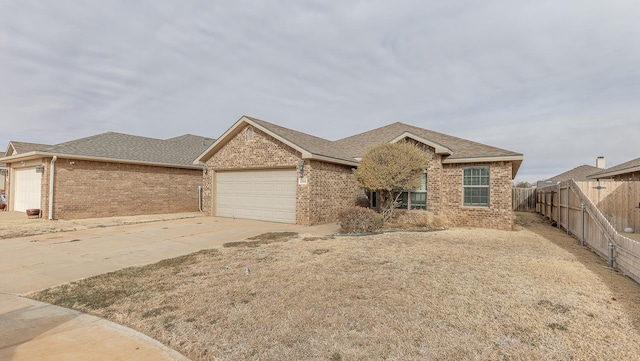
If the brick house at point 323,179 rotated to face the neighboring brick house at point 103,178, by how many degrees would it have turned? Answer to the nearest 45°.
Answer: approximately 45° to its right

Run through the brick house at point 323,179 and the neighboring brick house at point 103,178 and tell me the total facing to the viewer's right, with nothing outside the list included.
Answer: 0

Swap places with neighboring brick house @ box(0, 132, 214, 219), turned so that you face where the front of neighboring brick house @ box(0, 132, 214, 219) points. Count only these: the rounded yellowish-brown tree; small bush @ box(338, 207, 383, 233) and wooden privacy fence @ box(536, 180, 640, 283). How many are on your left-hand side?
3

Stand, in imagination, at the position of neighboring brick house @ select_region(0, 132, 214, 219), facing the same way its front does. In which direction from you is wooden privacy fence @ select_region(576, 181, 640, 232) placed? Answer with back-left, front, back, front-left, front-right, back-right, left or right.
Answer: left

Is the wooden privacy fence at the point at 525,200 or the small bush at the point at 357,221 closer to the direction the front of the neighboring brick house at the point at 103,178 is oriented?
the small bush

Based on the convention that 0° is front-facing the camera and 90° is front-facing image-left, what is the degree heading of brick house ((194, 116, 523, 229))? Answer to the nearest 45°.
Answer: approximately 45°

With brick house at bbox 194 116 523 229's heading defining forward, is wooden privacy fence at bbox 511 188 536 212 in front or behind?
behind

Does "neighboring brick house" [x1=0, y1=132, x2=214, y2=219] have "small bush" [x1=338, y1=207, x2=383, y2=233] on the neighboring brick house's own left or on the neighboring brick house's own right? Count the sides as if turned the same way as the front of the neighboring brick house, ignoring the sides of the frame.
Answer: on the neighboring brick house's own left

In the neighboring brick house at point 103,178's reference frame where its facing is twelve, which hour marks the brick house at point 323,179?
The brick house is roughly at 9 o'clock from the neighboring brick house.

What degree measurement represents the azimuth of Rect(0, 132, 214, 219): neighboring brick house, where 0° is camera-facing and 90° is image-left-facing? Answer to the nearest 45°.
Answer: approximately 45°

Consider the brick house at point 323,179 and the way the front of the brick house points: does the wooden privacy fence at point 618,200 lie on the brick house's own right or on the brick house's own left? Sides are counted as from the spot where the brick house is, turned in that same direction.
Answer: on the brick house's own left
